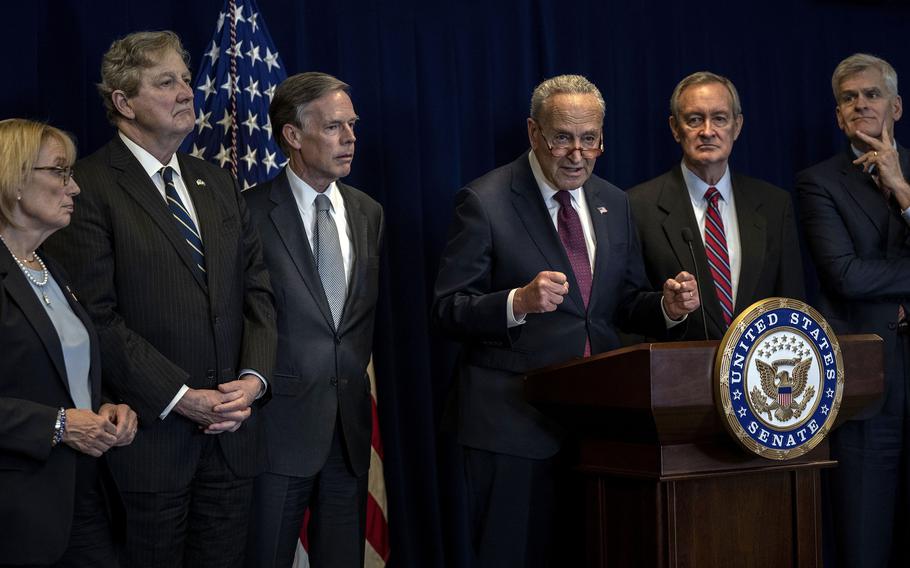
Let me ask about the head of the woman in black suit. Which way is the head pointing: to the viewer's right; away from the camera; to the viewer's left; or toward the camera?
to the viewer's right

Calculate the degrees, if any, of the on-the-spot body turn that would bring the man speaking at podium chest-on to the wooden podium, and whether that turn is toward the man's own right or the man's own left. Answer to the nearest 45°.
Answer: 0° — they already face it

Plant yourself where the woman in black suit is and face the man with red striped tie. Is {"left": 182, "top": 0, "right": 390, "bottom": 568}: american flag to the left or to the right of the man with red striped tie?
left

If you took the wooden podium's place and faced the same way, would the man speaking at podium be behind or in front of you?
behind

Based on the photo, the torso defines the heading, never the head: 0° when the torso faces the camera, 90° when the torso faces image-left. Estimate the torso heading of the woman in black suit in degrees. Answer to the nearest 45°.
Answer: approximately 315°

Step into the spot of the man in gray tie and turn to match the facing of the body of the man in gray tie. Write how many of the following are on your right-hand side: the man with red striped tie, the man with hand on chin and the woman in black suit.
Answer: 1

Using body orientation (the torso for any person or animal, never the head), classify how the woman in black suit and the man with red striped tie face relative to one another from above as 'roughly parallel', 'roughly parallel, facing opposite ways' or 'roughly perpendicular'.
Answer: roughly perpendicular

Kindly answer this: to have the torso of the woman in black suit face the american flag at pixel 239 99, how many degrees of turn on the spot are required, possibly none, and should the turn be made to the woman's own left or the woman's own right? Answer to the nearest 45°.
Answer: approximately 90° to the woman's own left

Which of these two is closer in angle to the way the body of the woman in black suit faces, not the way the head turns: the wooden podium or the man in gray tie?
the wooden podium

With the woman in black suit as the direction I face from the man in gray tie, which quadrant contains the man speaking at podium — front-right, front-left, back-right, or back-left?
back-left

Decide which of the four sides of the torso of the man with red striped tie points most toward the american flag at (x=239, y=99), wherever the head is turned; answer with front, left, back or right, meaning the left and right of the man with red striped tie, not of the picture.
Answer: right

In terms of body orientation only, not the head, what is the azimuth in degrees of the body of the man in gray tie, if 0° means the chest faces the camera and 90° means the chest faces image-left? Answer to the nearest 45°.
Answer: approximately 315°
